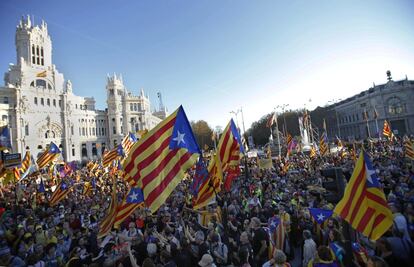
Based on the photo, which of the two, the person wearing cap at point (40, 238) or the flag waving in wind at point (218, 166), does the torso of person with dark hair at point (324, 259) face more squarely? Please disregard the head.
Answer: the flag waving in wind

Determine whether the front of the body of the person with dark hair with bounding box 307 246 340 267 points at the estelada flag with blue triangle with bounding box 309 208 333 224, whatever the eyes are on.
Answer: yes

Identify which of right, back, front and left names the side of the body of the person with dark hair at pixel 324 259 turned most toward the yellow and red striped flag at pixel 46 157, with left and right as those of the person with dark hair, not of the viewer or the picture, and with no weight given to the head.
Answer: left

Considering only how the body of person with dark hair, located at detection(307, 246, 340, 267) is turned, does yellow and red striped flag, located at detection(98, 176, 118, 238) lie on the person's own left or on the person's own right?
on the person's own left

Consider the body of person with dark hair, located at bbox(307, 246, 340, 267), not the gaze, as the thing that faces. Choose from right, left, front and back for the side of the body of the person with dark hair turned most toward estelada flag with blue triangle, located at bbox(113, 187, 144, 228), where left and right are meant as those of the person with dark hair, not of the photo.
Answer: left

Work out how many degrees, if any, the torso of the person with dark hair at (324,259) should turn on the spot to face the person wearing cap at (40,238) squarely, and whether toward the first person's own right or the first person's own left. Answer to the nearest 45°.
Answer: approximately 90° to the first person's own left

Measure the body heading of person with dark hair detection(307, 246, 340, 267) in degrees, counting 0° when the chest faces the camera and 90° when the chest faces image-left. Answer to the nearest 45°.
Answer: approximately 180°

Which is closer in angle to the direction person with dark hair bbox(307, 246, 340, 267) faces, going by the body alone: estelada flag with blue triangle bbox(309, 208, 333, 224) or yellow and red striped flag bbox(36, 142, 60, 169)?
the estelada flag with blue triangle

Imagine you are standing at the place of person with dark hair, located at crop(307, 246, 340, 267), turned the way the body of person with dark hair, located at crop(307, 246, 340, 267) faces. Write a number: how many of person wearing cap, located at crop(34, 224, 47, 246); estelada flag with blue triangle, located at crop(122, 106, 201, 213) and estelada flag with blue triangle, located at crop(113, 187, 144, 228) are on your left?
3

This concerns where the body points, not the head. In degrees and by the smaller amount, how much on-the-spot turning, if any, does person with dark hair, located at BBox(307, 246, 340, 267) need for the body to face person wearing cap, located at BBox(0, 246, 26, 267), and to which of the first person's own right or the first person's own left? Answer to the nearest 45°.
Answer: approximately 90° to the first person's own left
